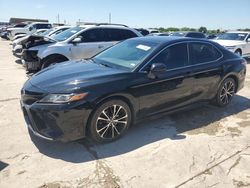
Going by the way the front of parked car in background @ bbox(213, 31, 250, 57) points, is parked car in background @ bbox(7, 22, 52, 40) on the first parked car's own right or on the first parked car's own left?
on the first parked car's own right

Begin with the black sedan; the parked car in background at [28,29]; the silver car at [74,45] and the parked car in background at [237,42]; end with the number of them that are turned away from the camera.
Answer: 0

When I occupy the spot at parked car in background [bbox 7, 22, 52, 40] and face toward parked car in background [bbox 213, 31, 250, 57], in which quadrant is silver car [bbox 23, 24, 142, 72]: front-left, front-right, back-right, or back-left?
front-right

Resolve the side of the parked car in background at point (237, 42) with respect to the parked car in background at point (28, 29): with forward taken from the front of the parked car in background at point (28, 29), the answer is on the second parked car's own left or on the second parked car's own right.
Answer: on the second parked car's own left

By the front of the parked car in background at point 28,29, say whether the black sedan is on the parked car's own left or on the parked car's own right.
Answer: on the parked car's own left

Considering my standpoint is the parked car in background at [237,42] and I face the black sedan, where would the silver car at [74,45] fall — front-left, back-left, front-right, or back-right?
front-right

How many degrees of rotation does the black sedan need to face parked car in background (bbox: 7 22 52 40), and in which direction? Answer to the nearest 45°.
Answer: approximately 90° to its right

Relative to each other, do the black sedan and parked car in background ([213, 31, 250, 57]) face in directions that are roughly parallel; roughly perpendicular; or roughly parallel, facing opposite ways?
roughly parallel

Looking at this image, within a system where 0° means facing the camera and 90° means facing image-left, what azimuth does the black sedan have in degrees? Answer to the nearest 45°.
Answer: approximately 45°

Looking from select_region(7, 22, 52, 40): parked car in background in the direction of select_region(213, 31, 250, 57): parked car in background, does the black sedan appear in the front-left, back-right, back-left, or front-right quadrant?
front-right

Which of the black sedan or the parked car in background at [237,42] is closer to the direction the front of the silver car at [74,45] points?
the black sedan

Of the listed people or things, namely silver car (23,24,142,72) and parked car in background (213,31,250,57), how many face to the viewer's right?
0

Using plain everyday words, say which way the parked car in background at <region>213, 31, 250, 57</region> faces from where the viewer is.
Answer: facing the viewer and to the left of the viewer
